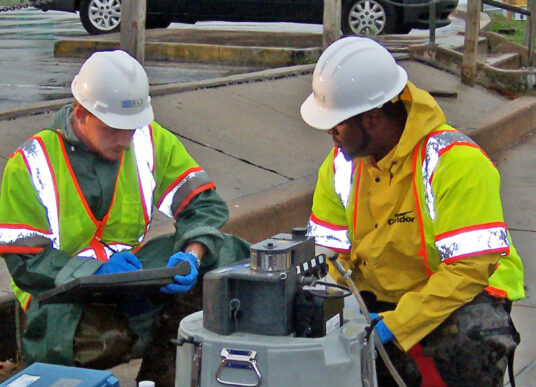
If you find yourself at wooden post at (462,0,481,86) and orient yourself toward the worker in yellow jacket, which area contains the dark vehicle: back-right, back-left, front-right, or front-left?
back-right

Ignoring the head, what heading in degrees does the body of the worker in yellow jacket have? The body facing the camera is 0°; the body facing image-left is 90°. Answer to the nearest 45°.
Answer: approximately 45°

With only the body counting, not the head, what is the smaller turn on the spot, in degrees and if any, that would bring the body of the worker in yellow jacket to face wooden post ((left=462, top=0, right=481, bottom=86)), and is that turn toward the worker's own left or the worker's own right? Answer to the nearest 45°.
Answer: approximately 135° to the worker's own right

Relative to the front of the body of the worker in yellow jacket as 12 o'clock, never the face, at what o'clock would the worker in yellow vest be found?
The worker in yellow vest is roughly at 2 o'clock from the worker in yellow jacket.

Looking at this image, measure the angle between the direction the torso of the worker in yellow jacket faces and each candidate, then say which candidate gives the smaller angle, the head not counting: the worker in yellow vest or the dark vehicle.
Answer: the worker in yellow vest

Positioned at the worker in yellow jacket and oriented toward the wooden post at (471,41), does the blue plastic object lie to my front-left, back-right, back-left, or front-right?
back-left

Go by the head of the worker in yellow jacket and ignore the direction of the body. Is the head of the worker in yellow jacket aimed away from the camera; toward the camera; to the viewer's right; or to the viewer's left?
to the viewer's left

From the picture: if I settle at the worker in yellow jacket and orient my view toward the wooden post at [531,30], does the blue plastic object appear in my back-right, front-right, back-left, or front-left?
back-left

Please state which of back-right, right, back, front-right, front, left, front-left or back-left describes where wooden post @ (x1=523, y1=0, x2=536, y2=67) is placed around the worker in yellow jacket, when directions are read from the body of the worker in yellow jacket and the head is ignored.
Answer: back-right

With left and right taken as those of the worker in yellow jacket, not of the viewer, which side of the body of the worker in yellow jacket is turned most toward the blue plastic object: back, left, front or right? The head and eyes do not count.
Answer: front

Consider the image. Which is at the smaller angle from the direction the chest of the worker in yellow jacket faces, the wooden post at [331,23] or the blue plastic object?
the blue plastic object

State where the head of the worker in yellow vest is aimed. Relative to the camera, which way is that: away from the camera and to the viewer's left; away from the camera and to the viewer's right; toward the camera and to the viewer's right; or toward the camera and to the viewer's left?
toward the camera and to the viewer's right

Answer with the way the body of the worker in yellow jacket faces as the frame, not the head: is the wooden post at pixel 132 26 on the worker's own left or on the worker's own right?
on the worker's own right
